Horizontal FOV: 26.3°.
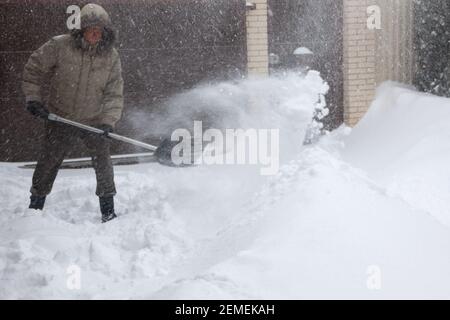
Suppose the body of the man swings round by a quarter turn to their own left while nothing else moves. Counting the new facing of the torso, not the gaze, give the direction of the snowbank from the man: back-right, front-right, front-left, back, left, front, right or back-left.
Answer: front

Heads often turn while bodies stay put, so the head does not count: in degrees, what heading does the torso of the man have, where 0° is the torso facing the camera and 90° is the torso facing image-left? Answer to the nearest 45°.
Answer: approximately 0°
